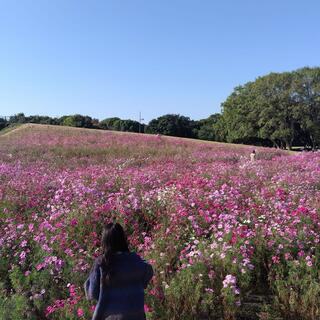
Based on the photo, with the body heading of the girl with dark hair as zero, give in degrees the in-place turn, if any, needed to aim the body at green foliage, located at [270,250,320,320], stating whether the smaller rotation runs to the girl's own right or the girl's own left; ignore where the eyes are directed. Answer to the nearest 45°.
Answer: approximately 45° to the girl's own right

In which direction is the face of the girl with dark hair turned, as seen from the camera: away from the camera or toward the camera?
away from the camera

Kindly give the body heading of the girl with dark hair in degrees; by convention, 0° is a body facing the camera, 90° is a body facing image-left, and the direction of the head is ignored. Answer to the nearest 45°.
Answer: approximately 180°
